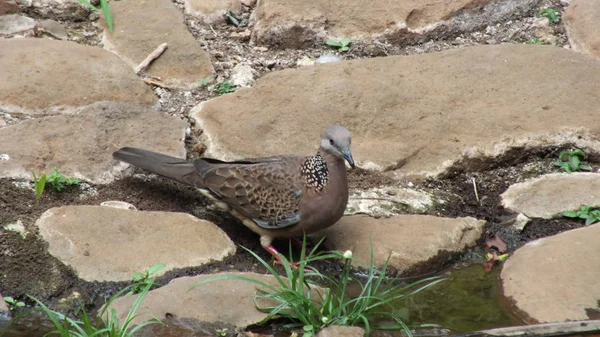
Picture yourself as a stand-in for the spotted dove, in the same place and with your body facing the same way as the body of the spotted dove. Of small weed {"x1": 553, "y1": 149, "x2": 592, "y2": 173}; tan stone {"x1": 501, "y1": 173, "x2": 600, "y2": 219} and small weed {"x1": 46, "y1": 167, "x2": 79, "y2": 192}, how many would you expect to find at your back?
1

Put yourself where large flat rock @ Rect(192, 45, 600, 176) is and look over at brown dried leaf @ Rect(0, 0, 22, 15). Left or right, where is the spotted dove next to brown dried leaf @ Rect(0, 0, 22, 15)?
left

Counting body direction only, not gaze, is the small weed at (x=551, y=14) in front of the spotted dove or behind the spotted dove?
in front

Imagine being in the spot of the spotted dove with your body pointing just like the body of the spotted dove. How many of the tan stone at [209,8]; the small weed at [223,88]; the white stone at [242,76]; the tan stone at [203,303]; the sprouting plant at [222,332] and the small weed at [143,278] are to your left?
3

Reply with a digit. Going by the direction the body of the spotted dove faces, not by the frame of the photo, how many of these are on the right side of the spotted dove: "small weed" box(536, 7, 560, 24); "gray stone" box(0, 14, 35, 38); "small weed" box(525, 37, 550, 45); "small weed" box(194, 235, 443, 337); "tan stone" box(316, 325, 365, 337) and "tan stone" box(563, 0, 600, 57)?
2

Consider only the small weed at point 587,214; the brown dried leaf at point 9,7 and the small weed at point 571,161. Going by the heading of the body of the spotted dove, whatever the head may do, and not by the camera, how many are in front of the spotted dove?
2

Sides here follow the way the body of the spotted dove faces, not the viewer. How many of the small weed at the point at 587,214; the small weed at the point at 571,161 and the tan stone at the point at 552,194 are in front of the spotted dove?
3

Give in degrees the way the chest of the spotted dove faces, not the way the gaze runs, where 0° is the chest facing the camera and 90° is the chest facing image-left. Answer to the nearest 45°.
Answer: approximately 270°

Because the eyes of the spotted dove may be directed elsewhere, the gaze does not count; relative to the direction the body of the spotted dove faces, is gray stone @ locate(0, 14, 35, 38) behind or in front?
behind

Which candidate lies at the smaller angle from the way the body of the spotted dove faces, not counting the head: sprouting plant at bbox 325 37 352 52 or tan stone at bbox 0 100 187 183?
the sprouting plant

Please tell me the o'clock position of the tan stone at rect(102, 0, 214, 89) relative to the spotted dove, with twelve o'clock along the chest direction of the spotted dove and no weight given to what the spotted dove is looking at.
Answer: The tan stone is roughly at 8 o'clock from the spotted dove.

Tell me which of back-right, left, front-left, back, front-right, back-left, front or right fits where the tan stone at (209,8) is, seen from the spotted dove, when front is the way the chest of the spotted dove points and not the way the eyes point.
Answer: left

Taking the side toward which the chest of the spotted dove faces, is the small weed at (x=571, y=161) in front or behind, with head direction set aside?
in front

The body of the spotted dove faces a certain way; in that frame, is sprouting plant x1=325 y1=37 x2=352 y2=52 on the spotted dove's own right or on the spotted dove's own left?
on the spotted dove's own left

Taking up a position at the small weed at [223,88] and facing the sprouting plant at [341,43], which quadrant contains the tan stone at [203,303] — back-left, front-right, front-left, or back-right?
back-right
